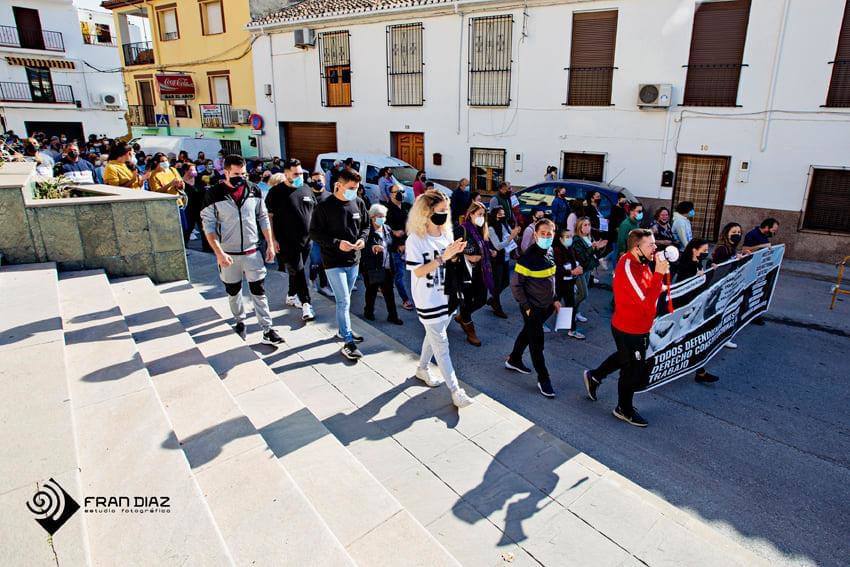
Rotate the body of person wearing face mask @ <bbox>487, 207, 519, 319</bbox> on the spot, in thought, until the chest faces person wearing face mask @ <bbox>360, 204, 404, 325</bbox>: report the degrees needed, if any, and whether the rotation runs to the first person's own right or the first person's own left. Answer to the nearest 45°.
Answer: approximately 90° to the first person's own right

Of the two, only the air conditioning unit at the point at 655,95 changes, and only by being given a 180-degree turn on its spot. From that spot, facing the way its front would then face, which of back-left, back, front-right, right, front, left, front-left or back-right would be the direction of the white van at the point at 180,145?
left

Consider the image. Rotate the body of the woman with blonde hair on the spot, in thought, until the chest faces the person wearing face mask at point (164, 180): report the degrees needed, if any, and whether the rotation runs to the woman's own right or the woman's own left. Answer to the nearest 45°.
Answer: approximately 180°

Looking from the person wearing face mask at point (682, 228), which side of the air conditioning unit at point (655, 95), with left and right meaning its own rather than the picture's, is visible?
front

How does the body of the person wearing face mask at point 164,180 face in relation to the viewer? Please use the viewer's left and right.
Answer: facing the viewer and to the right of the viewer

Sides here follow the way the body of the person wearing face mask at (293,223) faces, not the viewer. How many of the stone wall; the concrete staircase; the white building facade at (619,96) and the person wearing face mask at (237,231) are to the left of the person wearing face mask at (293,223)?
1

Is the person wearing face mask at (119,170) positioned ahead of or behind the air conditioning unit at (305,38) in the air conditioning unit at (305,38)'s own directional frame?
ahead

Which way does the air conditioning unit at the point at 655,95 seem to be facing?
toward the camera

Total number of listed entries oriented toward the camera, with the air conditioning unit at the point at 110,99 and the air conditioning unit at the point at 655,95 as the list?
2

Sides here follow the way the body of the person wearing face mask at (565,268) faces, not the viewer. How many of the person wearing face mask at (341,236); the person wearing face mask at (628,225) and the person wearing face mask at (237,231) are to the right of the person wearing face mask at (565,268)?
2

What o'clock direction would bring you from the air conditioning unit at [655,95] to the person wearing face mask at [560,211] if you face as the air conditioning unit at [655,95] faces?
The person wearing face mask is roughly at 1 o'clock from the air conditioning unit.

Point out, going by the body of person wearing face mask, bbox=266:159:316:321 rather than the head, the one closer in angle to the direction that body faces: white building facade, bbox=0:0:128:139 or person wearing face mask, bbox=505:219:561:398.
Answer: the person wearing face mask

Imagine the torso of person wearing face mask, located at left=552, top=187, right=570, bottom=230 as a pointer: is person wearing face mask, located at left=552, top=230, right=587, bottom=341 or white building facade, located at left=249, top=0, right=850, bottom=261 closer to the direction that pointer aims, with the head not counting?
the person wearing face mask

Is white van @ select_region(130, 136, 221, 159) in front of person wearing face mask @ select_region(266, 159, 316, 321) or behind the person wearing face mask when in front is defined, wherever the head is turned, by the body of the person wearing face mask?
behind

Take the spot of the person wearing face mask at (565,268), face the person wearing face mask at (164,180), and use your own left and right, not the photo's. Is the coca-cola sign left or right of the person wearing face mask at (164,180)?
right
